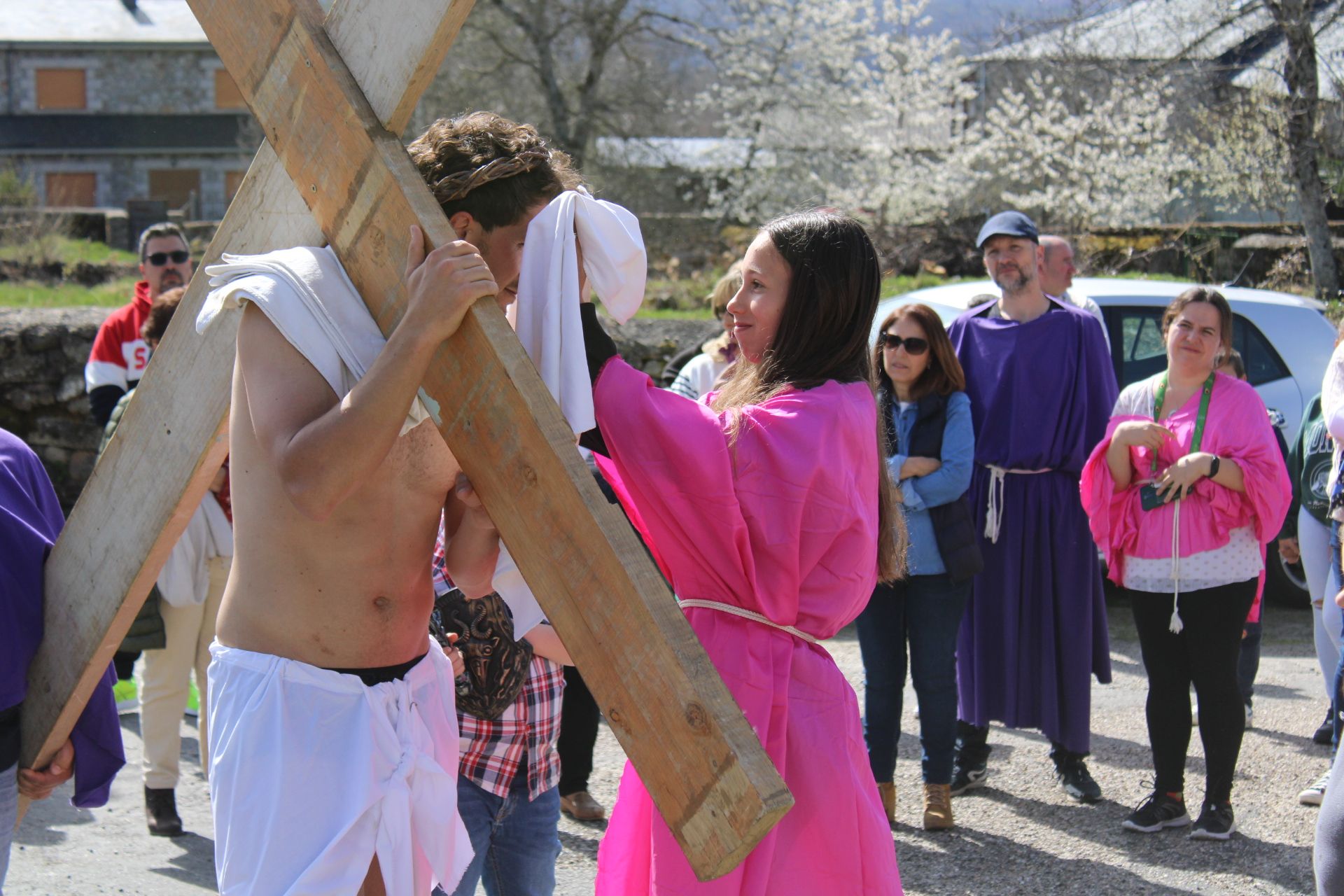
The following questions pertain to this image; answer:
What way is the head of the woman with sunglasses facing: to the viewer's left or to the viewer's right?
to the viewer's left

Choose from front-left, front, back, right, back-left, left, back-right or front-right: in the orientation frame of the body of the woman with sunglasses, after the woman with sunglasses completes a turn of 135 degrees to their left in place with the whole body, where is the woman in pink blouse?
front

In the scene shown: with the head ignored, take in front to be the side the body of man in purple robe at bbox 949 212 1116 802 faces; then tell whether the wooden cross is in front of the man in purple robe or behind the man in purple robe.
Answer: in front

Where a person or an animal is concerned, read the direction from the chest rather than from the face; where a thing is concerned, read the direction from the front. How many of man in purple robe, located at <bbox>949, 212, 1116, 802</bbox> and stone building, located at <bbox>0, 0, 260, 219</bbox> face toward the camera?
2

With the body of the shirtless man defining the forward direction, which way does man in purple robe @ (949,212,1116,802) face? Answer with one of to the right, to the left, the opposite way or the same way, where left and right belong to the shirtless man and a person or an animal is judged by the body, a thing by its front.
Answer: to the right

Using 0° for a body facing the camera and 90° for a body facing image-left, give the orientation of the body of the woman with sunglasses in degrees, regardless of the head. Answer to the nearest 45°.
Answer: approximately 45°

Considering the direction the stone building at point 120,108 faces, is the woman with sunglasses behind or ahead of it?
ahead

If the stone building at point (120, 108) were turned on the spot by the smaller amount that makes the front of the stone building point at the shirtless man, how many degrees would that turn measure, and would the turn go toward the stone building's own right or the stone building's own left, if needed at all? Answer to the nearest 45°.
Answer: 0° — it already faces them
